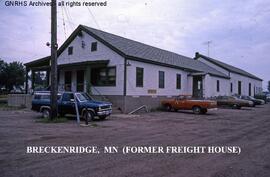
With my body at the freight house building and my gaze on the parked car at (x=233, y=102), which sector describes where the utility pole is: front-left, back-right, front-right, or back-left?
back-right

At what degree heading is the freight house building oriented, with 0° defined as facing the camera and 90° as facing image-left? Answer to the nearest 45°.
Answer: approximately 45°

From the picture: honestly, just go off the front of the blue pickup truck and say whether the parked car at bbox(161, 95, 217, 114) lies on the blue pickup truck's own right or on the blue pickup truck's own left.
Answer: on the blue pickup truck's own left

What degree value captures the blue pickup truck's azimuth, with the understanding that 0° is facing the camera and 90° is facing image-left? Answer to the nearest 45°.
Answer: approximately 315°

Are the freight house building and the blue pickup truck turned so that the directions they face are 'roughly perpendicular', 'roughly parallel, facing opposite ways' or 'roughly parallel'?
roughly perpendicular
